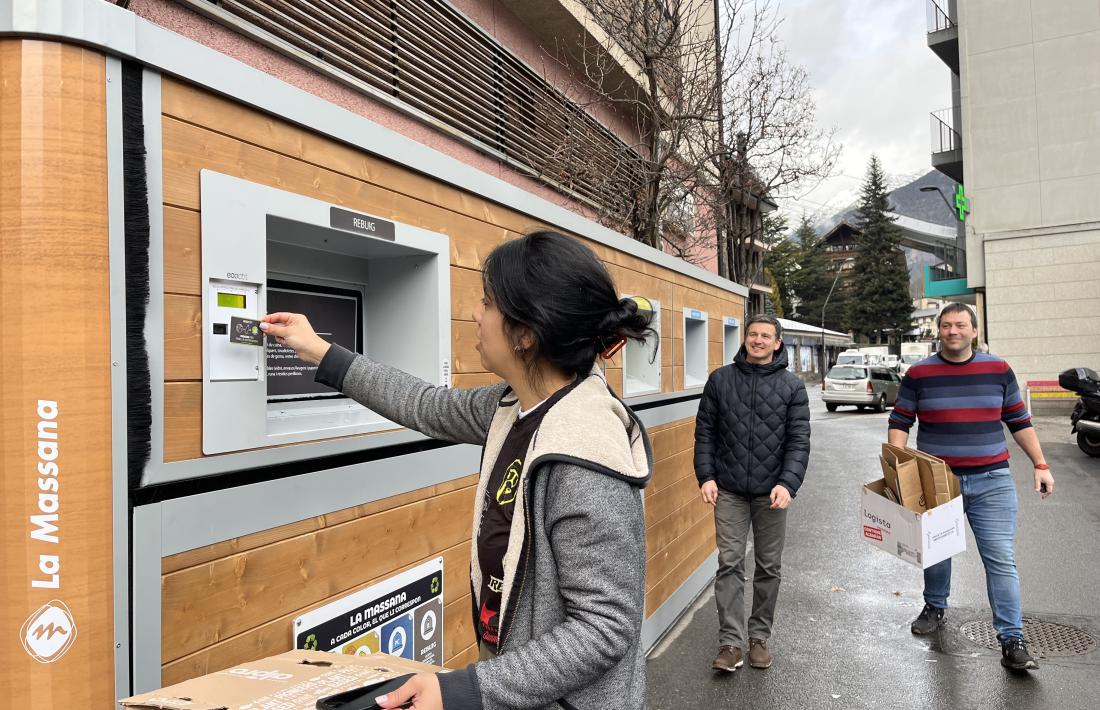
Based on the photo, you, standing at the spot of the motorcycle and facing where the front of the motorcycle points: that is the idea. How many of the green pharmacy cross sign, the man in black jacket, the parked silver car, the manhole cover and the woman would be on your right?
3

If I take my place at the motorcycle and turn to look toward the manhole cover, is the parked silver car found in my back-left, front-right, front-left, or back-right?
back-right

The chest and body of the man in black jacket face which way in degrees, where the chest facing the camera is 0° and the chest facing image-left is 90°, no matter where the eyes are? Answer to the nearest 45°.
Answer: approximately 0°

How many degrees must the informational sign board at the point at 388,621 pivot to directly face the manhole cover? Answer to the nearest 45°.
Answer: approximately 45° to its left

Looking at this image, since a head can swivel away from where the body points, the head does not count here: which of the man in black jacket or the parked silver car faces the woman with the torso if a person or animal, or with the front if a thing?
the man in black jacket

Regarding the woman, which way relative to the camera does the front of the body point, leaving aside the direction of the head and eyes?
to the viewer's left

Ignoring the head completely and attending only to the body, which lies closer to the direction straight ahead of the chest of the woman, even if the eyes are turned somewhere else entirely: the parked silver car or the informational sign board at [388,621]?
the informational sign board

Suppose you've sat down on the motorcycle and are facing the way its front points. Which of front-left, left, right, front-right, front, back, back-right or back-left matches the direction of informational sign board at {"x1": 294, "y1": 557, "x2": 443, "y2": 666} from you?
right

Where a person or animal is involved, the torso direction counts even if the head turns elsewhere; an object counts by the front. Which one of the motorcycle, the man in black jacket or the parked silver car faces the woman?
the man in black jacket

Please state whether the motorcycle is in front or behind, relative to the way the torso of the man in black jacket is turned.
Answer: behind

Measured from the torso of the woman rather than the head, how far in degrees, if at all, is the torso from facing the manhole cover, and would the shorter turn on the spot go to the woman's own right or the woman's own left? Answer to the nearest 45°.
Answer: approximately 135° to the woman's own right

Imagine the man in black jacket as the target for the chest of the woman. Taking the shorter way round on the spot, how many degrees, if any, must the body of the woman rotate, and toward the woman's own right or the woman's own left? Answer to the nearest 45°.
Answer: approximately 135° to the woman's own right

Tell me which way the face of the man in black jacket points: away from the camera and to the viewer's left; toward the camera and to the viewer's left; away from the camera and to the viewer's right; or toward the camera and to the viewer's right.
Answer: toward the camera and to the viewer's left

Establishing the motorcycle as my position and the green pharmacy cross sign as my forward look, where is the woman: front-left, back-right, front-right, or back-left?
back-left

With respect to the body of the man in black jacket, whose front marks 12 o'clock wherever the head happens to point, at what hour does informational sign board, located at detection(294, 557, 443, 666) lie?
The informational sign board is roughly at 1 o'clock from the man in black jacket.

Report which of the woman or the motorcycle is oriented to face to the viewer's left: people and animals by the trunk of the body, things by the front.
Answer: the woman
